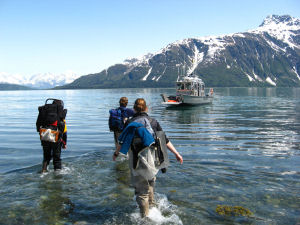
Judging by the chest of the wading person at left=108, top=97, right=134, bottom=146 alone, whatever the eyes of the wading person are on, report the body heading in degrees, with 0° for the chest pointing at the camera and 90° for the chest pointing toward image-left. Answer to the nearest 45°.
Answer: approximately 225°

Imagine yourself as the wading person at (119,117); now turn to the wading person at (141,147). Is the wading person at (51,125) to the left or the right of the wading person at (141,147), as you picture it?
right

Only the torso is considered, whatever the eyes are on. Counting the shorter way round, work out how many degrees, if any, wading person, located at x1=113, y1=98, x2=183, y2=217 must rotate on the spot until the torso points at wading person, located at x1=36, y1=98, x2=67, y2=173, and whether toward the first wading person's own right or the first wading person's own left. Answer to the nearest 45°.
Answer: approximately 45° to the first wading person's own left

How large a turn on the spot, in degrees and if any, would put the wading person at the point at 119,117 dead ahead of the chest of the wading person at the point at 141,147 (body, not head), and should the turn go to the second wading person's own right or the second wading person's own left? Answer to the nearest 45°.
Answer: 0° — they already face them

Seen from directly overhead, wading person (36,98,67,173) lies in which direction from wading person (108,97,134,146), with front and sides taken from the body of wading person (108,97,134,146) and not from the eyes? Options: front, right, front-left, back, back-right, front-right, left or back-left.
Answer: back

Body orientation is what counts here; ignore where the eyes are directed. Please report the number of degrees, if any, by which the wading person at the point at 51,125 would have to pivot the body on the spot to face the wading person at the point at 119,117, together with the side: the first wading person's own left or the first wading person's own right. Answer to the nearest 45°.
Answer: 0° — they already face them

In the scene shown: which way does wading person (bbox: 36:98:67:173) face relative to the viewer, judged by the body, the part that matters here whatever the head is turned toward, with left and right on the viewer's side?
facing away from the viewer and to the right of the viewer

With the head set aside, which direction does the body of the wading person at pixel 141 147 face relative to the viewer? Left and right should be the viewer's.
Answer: facing away from the viewer

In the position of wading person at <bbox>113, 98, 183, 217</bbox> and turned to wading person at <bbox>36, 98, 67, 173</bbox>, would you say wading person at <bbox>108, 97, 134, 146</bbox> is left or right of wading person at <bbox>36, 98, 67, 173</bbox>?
right

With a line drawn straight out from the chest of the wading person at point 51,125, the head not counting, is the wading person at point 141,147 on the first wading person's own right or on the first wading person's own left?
on the first wading person's own right
